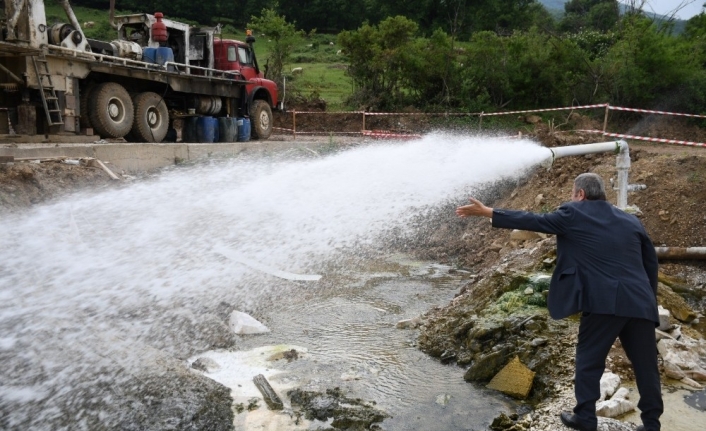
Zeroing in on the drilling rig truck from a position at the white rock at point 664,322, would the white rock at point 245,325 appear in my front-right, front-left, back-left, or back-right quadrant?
front-left

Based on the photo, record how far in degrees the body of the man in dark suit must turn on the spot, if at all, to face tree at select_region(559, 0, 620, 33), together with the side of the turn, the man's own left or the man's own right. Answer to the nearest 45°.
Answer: approximately 45° to the man's own right

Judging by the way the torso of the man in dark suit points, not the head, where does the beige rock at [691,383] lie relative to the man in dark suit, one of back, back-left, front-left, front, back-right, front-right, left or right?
right

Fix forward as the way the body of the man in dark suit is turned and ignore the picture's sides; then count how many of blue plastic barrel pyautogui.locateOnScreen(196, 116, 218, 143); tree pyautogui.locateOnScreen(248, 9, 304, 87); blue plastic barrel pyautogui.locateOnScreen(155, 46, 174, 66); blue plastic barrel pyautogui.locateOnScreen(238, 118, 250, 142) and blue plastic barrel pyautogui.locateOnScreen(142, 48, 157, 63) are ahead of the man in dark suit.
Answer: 5

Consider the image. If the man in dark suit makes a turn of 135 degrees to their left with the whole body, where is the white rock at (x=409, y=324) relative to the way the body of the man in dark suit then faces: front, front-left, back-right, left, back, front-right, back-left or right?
back-right

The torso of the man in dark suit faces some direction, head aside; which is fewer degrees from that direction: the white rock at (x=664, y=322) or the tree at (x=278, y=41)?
the tree

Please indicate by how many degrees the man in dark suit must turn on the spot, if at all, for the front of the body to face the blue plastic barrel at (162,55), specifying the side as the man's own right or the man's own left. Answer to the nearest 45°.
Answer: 0° — they already face it

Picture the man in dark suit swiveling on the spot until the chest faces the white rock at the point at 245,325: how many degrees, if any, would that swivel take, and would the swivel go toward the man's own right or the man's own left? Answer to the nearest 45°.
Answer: approximately 45° to the man's own left

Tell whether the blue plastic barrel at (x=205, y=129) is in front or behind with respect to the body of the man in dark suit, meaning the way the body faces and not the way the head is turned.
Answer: in front

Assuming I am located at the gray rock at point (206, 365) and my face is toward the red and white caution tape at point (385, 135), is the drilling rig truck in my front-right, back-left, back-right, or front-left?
front-left

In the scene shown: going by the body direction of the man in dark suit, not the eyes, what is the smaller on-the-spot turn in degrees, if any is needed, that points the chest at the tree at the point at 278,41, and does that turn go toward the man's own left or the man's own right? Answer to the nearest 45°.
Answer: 0° — they already face it

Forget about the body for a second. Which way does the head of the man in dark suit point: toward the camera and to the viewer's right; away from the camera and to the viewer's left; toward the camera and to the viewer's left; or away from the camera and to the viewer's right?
away from the camera and to the viewer's left

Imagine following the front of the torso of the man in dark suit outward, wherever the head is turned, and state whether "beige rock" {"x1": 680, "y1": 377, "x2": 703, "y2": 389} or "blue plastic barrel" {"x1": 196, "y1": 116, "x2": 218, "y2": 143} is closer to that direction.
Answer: the blue plastic barrel

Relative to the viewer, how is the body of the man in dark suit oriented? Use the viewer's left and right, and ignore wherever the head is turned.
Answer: facing away from the viewer and to the left of the viewer

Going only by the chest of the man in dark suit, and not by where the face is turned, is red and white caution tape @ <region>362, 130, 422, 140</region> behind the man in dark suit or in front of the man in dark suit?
in front
